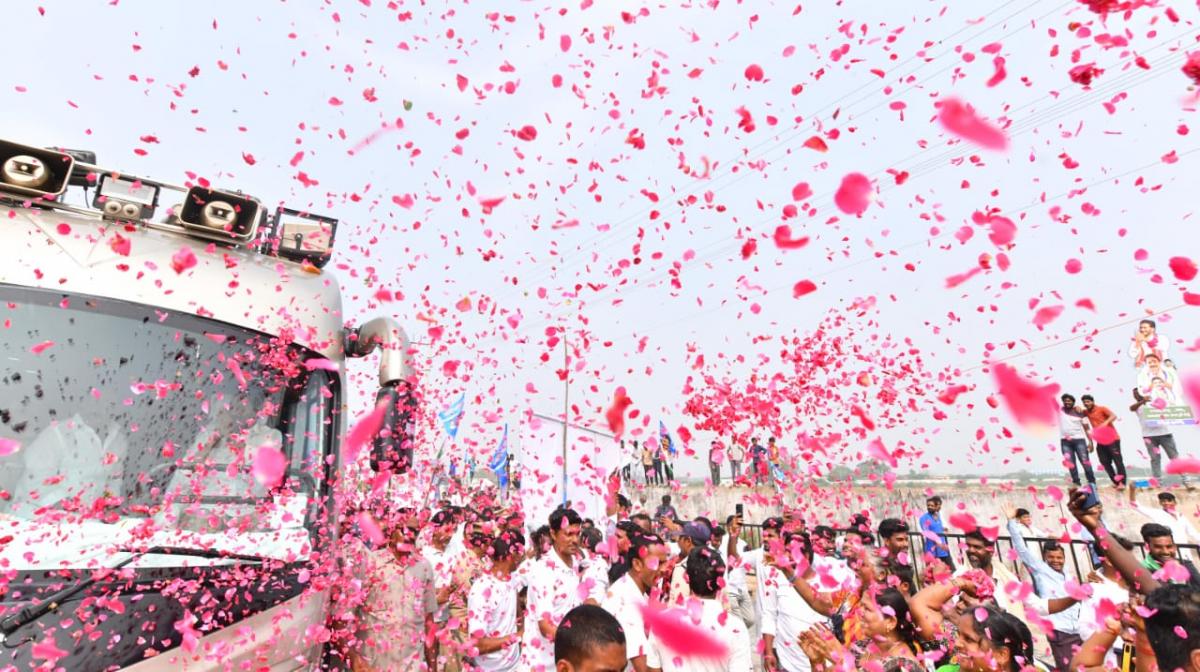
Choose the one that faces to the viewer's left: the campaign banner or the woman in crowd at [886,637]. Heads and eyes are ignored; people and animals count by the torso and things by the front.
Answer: the woman in crowd

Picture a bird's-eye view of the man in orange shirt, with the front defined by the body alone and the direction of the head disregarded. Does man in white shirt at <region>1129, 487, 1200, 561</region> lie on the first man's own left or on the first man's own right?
on the first man's own left

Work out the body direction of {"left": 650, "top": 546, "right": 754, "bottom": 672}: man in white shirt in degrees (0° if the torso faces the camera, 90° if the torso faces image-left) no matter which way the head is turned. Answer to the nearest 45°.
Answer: approximately 180°

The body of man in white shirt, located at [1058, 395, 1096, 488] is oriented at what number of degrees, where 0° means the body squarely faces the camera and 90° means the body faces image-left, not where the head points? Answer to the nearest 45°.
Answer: approximately 45°

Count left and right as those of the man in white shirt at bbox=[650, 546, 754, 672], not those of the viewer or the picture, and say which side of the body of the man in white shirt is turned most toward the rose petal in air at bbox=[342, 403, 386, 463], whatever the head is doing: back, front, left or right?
left

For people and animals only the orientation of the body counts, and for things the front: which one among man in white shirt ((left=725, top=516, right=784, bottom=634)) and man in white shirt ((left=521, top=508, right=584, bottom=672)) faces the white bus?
man in white shirt ((left=725, top=516, right=784, bottom=634))
